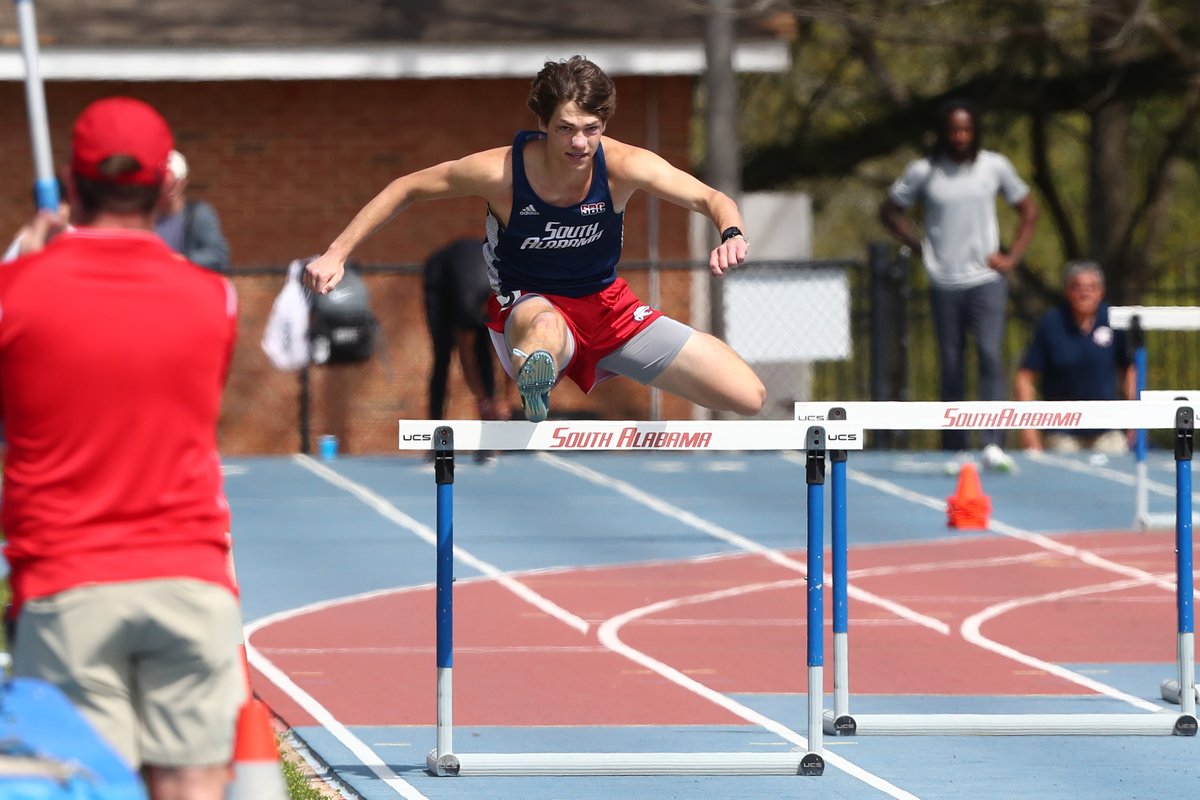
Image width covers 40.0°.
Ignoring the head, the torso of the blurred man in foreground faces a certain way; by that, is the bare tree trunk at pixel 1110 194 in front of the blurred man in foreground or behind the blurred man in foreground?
in front

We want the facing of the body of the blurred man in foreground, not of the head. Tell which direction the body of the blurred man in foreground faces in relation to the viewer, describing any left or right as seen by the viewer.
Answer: facing away from the viewer

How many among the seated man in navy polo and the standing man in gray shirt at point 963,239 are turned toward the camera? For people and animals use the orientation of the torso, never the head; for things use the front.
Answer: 2

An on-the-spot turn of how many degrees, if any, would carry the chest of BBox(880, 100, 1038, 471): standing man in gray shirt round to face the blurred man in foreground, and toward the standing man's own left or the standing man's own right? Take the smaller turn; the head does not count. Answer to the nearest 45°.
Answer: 0° — they already face them

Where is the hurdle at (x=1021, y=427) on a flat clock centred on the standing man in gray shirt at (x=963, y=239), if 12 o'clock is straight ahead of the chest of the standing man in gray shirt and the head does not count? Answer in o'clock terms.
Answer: The hurdle is roughly at 12 o'clock from the standing man in gray shirt.

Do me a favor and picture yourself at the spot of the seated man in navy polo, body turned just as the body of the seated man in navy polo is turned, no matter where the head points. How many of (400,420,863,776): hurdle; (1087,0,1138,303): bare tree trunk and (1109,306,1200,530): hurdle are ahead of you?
2

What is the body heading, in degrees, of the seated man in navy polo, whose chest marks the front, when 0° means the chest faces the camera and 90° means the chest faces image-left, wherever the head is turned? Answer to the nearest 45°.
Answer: approximately 0°

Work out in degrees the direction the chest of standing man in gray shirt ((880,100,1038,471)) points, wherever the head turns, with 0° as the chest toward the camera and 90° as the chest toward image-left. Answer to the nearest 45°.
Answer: approximately 0°

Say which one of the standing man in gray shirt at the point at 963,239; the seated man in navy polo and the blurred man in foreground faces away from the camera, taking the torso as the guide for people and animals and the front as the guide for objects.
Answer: the blurred man in foreground
